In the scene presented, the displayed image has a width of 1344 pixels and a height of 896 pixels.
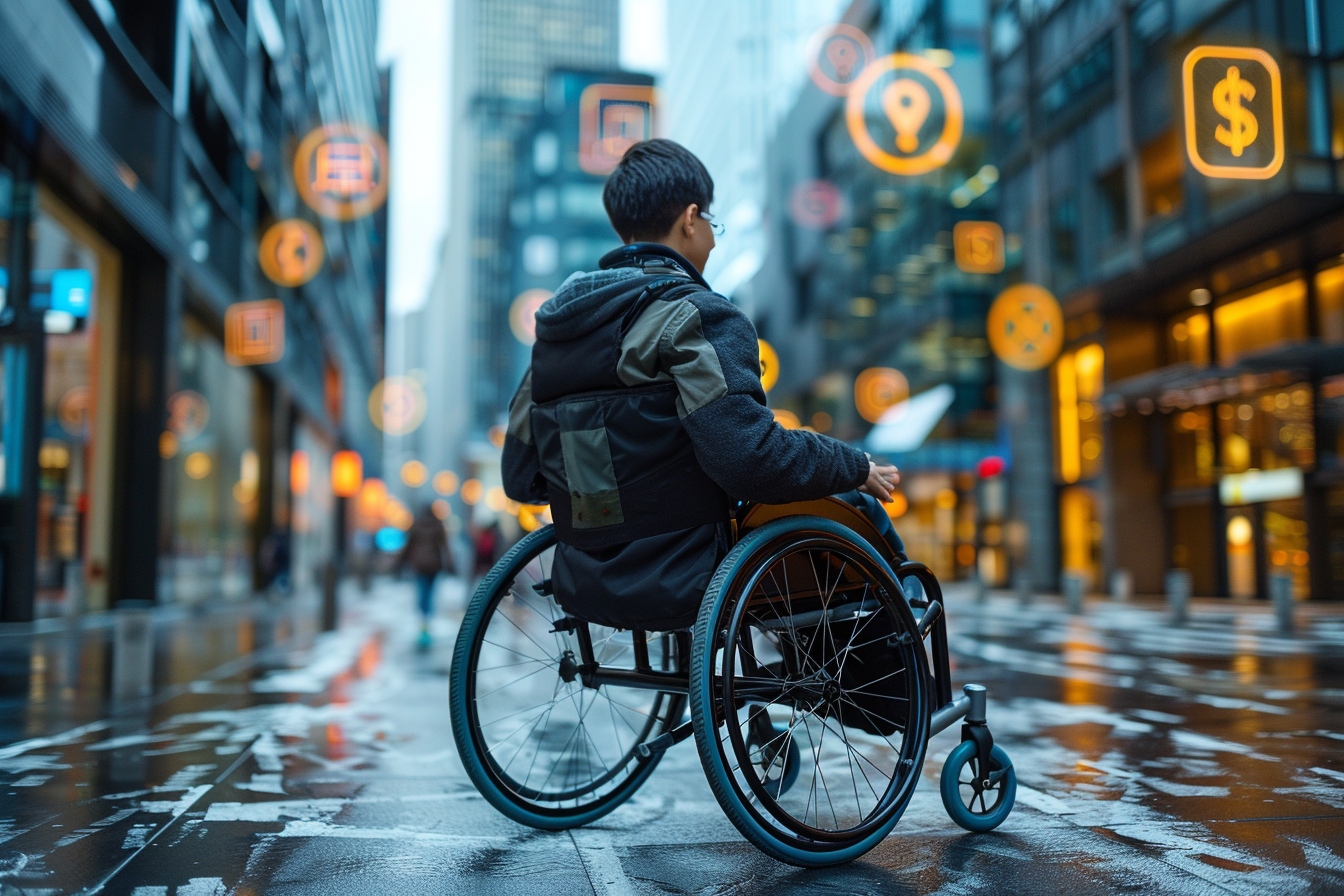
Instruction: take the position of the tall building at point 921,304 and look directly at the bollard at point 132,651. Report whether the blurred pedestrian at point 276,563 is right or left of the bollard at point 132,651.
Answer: right

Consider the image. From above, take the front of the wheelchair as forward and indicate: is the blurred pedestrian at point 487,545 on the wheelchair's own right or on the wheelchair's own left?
on the wheelchair's own left

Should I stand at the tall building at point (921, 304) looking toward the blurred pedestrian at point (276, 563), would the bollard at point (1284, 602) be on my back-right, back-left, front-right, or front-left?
front-left

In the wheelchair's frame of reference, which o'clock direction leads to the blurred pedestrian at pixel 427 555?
The blurred pedestrian is roughly at 10 o'clock from the wheelchair.

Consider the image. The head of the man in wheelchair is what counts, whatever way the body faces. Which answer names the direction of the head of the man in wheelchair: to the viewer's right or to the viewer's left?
to the viewer's right

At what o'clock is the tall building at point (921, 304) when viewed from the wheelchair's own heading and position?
The tall building is roughly at 11 o'clock from the wheelchair.

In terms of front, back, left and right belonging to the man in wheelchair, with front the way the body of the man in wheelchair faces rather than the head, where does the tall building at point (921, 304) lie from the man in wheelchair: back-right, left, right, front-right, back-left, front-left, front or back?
front-left

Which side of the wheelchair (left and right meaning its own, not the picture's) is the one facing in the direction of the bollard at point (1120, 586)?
front

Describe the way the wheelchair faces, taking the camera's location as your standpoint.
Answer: facing away from the viewer and to the right of the viewer

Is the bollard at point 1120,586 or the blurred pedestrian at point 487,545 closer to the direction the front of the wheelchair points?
the bollard

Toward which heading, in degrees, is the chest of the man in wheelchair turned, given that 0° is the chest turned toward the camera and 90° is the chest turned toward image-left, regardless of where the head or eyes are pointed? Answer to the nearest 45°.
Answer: approximately 225°
